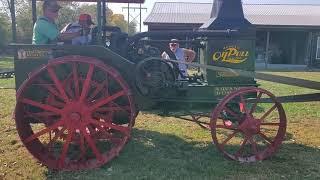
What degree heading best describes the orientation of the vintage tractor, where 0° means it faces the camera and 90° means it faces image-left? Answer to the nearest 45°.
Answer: approximately 270°

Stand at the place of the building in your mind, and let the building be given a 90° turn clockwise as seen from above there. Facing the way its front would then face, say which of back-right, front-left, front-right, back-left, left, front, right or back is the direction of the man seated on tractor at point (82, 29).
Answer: left

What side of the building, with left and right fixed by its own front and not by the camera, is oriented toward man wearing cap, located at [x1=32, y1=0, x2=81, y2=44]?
front

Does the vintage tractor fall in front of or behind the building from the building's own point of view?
in front

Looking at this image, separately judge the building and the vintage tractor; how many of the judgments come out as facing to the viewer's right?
1

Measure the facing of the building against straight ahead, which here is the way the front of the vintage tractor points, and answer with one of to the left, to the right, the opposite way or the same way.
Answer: to the right

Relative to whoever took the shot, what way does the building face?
facing the viewer

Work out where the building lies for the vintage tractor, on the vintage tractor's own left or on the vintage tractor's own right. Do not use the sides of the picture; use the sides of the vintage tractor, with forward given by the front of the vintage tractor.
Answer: on the vintage tractor's own left
